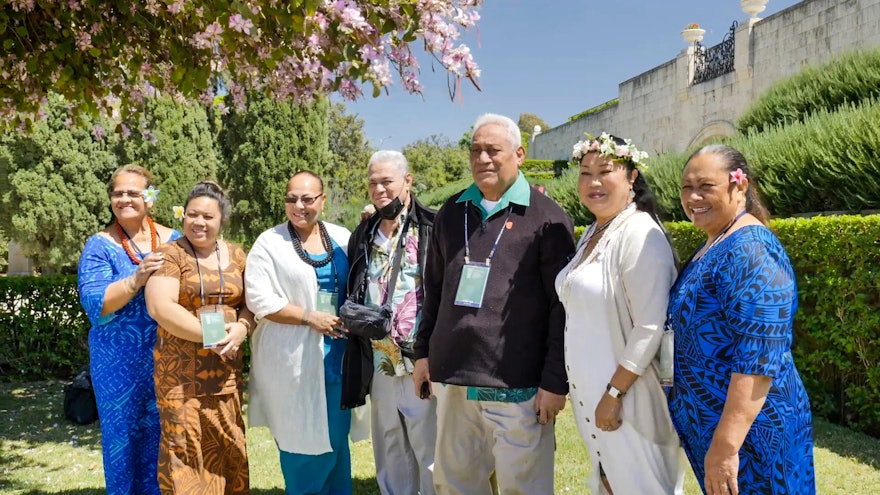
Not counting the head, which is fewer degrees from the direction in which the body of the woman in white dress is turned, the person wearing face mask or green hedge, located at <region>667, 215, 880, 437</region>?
the person wearing face mask

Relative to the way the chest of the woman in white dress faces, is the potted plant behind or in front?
behind

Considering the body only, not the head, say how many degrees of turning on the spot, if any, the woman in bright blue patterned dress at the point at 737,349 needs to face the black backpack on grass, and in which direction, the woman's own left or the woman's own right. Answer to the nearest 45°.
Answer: approximately 45° to the woman's own right

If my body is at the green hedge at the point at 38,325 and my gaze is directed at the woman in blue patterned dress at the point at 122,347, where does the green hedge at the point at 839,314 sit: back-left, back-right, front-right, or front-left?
front-left

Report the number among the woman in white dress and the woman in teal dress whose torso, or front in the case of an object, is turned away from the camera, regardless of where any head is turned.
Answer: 0

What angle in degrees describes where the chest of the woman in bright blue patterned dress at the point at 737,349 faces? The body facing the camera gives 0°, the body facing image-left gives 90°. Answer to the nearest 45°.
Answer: approximately 45°

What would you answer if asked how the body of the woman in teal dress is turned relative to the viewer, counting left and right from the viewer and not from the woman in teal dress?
facing the viewer and to the right of the viewer

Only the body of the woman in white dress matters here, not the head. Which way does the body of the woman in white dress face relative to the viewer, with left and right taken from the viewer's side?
facing the viewer and to the left of the viewer

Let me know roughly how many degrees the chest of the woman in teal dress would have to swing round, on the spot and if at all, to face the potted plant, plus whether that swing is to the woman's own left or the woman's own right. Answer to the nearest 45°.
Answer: approximately 90° to the woman's own left

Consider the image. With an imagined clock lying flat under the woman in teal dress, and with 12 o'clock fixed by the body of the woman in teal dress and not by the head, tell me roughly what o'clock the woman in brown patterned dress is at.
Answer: The woman in brown patterned dress is roughly at 4 o'clock from the woman in teal dress.

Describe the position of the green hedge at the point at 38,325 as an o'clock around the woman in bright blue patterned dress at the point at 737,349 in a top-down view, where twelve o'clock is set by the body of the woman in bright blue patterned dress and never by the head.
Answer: The green hedge is roughly at 2 o'clock from the woman in bright blue patterned dress.

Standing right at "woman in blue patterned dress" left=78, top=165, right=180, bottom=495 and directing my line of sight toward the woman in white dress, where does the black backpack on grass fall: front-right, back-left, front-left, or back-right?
back-left
